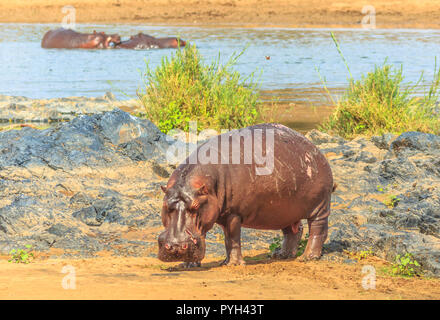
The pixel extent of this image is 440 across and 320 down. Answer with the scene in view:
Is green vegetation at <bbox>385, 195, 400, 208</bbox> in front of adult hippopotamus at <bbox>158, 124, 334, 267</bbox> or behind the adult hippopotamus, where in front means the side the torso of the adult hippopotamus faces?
behind

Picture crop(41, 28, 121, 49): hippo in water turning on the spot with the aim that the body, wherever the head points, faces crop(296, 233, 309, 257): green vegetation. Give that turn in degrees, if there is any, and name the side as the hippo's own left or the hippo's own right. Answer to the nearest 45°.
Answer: approximately 90° to the hippo's own right

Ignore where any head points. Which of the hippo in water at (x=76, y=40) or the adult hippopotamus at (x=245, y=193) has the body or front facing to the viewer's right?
the hippo in water

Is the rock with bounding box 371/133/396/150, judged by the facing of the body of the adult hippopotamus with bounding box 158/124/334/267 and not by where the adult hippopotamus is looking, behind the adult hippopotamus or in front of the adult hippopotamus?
behind

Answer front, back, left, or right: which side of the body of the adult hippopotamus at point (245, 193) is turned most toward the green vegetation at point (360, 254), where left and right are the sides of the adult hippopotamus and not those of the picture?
back

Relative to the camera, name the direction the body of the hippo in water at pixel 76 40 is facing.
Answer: to the viewer's right

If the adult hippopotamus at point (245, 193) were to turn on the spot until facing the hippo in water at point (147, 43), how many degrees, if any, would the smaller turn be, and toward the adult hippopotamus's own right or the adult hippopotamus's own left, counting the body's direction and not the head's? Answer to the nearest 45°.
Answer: approximately 135° to the adult hippopotamus's own right

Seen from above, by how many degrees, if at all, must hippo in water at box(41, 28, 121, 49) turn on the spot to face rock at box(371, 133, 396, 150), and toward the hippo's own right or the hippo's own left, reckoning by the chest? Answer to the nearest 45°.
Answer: approximately 90° to the hippo's own right

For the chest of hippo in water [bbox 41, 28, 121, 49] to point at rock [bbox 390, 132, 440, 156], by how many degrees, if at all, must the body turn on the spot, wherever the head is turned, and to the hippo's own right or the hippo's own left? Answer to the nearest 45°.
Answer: approximately 90° to the hippo's own right

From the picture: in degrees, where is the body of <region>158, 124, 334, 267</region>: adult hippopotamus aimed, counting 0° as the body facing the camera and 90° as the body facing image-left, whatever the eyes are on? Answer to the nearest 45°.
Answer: approximately 45°
